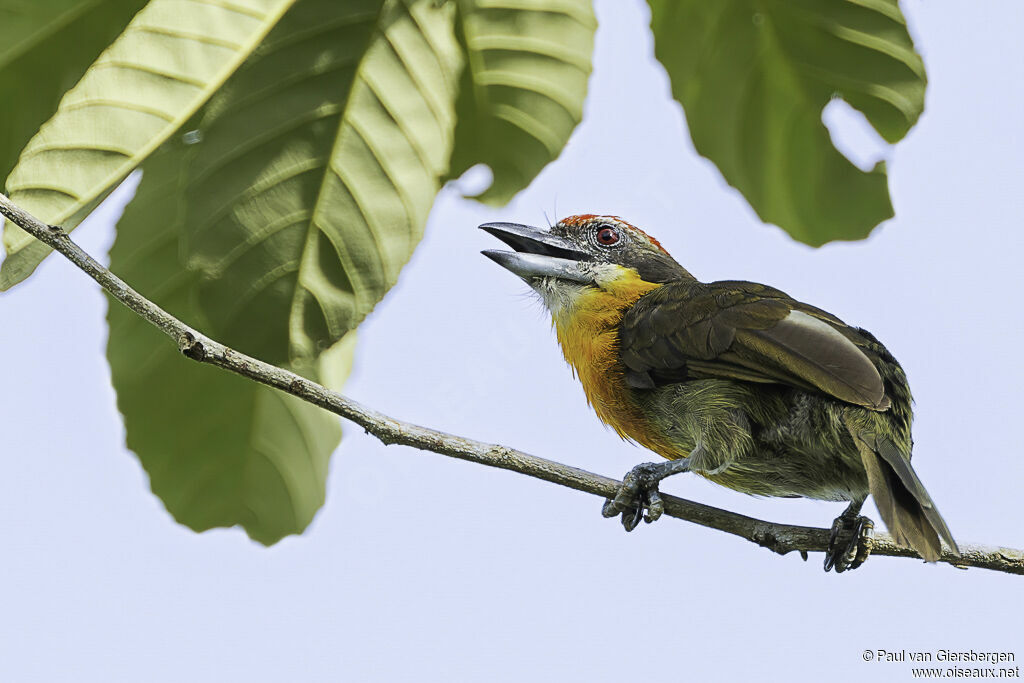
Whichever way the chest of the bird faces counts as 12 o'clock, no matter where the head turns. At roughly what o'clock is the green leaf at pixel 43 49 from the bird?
The green leaf is roughly at 11 o'clock from the bird.

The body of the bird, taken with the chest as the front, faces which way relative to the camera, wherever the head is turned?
to the viewer's left

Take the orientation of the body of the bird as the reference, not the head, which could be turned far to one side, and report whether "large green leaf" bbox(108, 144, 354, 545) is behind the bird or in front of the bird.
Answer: in front
